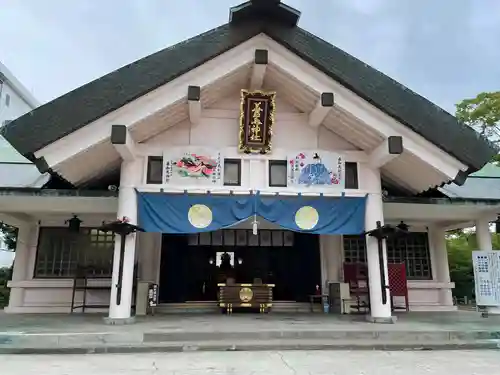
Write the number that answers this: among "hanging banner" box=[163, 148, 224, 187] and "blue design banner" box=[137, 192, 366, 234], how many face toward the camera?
2

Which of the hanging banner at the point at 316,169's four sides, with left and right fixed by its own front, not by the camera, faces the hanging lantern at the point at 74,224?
right

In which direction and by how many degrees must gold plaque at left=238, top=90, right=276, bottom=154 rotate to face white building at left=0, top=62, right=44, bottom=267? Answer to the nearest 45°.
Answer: approximately 135° to its right

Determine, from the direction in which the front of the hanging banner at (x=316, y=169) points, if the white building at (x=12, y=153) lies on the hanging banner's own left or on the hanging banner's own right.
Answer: on the hanging banner's own right

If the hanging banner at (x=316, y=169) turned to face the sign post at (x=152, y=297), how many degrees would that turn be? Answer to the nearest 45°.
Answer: approximately 90° to its right

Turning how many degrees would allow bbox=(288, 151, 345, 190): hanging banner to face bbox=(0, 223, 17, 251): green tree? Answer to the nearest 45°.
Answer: approximately 135° to its right

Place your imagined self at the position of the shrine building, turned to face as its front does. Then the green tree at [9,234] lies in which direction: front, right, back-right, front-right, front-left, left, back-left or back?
back-right

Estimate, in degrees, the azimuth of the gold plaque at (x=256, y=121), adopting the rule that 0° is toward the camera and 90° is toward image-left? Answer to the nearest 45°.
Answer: approximately 0°
